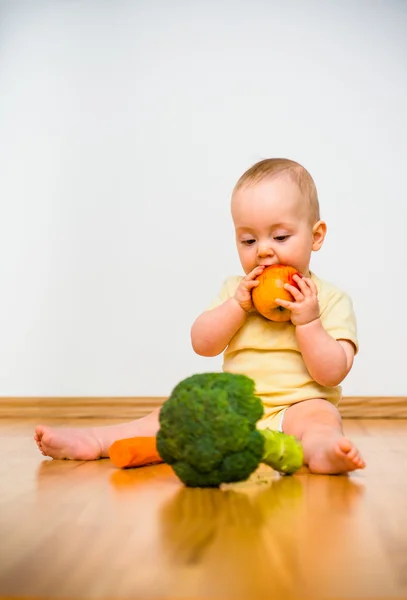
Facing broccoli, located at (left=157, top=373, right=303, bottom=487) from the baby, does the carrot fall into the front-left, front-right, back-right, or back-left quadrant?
front-right

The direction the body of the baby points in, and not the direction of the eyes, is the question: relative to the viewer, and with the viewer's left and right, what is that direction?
facing the viewer and to the left of the viewer

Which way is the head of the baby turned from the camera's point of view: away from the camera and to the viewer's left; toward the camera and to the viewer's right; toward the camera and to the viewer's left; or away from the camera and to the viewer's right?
toward the camera and to the viewer's left
